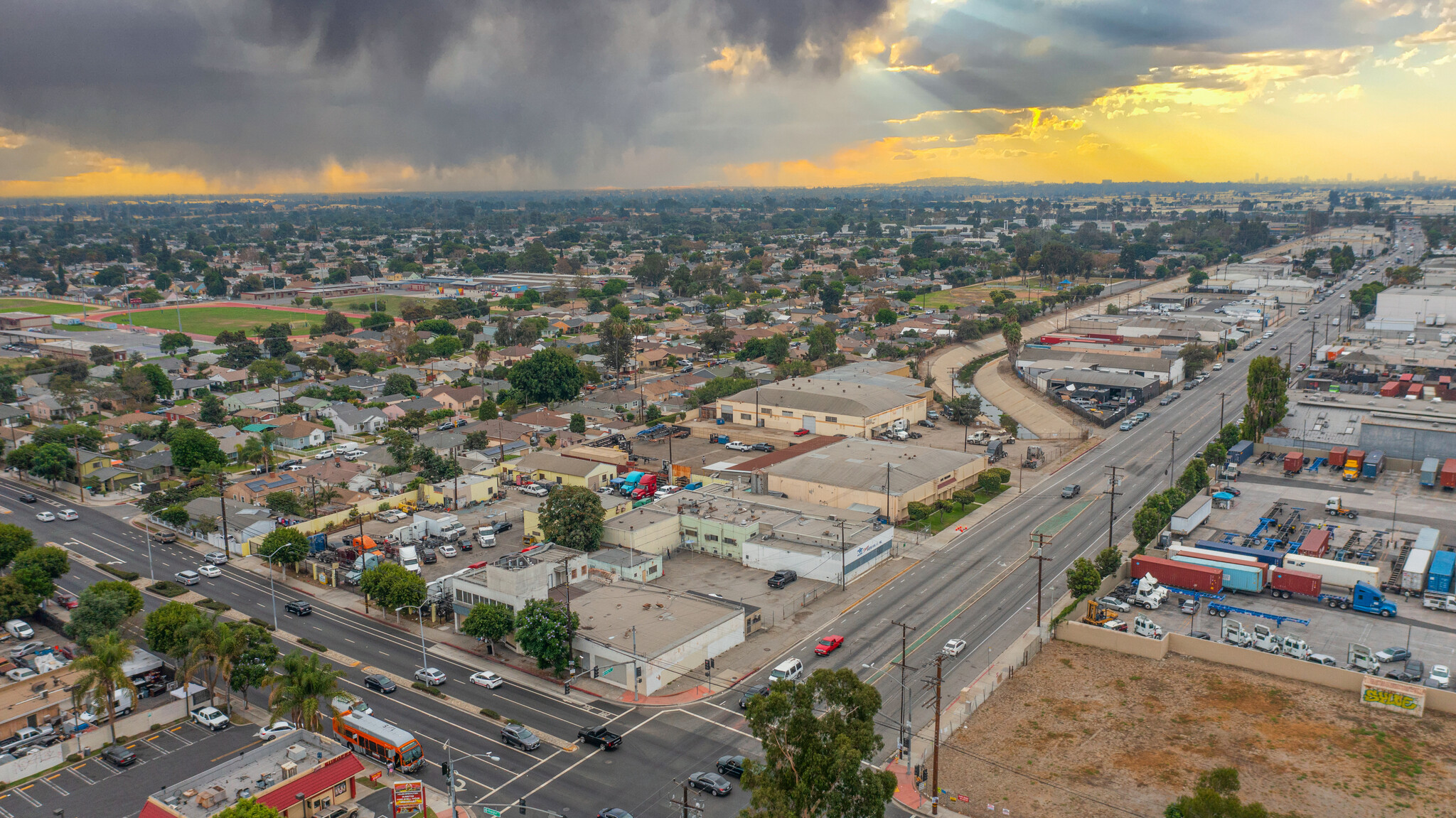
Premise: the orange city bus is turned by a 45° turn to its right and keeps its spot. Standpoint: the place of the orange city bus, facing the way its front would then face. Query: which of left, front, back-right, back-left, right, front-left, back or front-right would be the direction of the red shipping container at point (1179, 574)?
left

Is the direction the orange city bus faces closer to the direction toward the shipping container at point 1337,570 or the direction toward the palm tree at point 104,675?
the shipping container

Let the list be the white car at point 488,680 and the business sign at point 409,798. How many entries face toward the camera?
1

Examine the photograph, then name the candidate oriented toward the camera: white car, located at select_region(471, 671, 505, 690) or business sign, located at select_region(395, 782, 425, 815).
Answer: the business sign

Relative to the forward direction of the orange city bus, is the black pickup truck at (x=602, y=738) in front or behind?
in front

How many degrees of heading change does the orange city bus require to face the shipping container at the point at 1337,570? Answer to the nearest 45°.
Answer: approximately 45° to its left

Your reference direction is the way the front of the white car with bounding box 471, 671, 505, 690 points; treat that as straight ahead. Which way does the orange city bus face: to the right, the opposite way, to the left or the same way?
the opposite way

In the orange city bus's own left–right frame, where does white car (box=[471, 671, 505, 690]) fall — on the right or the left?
on its left

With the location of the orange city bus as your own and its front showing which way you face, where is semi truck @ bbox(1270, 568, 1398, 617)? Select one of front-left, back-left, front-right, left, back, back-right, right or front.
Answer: front-left

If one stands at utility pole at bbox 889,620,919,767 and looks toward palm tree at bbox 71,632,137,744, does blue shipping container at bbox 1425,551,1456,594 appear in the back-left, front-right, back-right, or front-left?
back-right

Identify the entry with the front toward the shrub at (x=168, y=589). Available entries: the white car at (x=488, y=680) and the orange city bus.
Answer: the white car

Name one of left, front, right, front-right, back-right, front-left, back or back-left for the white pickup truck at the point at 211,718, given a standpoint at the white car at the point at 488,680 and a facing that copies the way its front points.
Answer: front-left

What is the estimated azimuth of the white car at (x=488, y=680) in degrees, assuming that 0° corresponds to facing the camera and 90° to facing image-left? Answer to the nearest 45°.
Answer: approximately 135°

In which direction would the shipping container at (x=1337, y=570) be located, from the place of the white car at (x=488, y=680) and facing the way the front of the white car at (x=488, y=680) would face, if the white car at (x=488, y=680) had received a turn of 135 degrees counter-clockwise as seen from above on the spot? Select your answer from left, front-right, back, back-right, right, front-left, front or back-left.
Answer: left

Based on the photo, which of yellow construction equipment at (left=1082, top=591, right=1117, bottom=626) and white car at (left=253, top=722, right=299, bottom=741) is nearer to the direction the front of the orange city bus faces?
the yellow construction equipment

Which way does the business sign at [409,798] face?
toward the camera

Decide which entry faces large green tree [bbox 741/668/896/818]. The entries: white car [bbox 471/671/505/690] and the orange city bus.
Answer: the orange city bus
